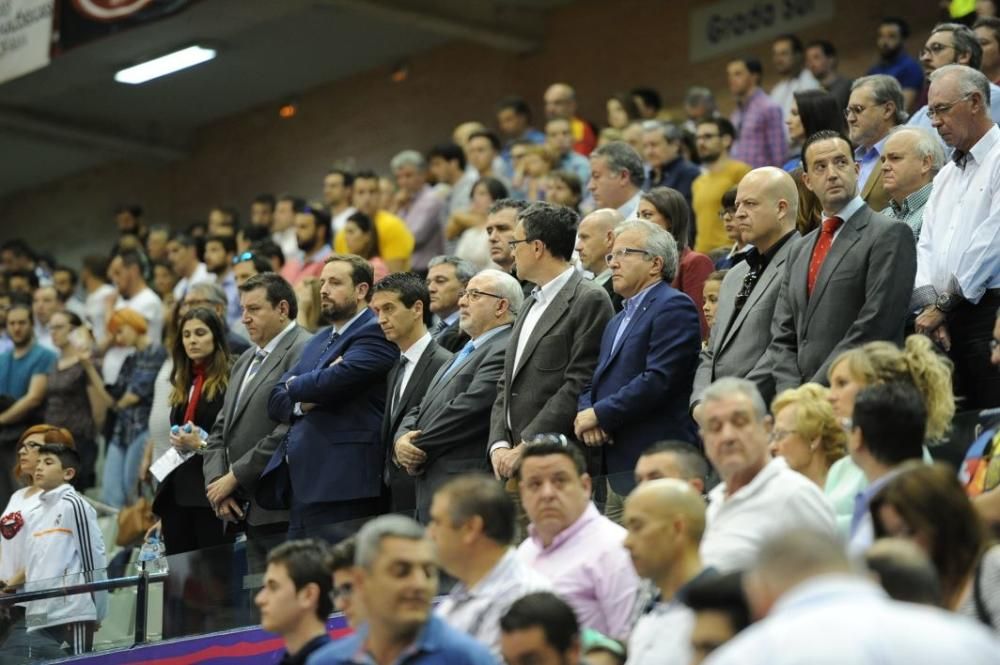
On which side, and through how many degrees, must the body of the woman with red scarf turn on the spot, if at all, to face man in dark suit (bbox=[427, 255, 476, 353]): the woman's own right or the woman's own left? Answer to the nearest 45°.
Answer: approximately 90° to the woman's own left

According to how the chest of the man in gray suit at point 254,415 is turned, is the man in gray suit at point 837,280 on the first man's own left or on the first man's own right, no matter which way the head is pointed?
on the first man's own left

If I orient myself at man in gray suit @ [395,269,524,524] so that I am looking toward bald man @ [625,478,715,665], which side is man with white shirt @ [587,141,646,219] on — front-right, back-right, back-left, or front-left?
back-left

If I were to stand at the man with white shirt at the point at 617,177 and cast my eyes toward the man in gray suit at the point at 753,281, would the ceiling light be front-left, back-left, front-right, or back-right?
back-right

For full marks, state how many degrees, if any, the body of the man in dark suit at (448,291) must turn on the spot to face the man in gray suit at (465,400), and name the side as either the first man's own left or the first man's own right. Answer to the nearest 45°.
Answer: approximately 45° to the first man's own left

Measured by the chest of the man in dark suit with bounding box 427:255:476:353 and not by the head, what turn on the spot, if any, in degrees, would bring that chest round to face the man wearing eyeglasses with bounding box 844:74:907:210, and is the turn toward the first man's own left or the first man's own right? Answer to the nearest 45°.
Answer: approximately 135° to the first man's own left
